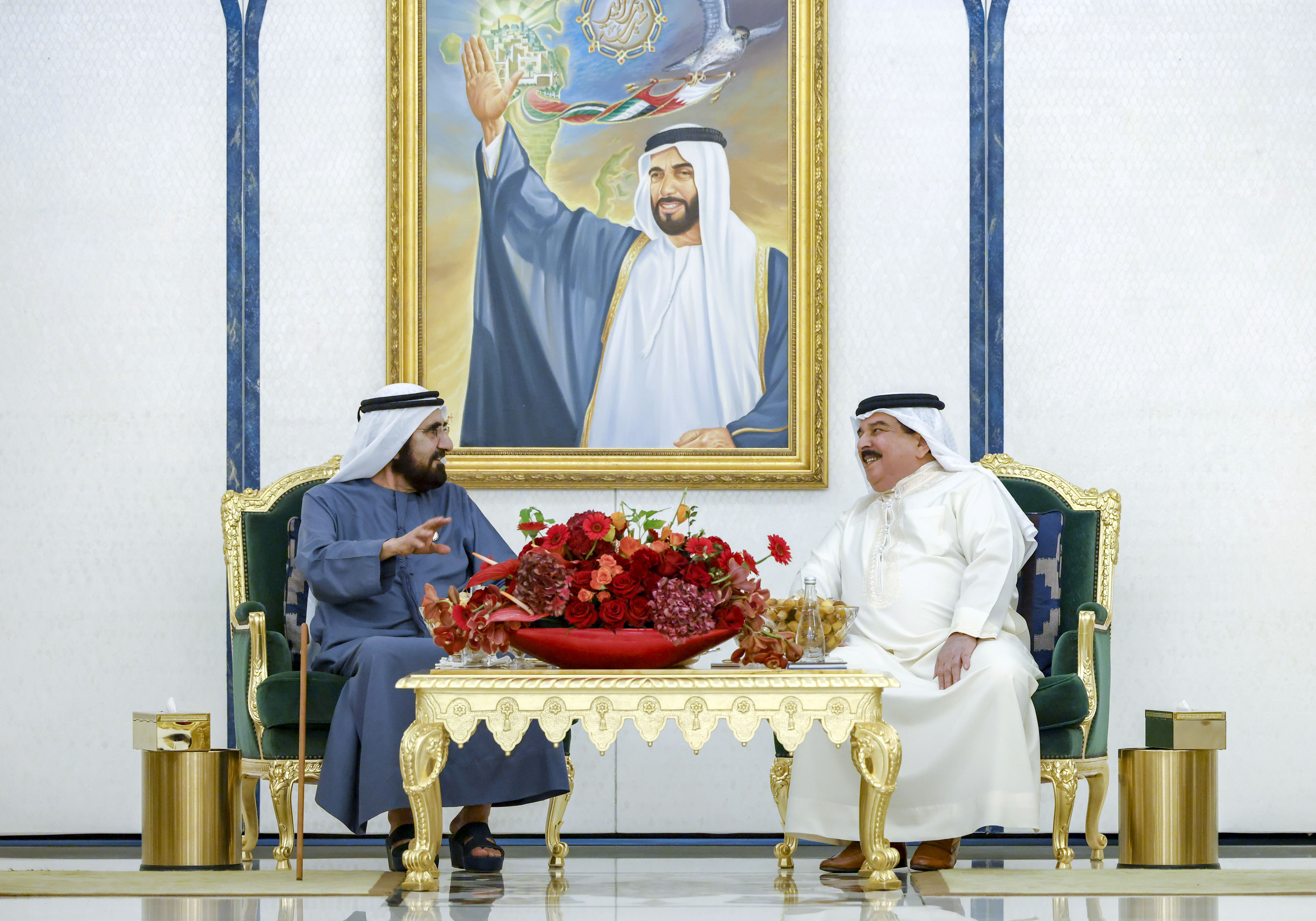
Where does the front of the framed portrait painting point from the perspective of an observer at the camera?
facing the viewer

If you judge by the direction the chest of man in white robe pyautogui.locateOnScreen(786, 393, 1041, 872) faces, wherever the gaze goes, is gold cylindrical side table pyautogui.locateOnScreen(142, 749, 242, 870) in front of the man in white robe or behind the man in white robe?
in front

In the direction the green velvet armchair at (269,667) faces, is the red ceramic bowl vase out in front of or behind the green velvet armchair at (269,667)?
in front

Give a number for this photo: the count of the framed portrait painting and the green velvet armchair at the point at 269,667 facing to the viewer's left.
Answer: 0

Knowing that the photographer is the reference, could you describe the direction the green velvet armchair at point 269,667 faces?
facing the viewer and to the right of the viewer

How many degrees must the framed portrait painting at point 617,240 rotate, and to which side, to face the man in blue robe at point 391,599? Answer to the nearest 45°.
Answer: approximately 45° to its right

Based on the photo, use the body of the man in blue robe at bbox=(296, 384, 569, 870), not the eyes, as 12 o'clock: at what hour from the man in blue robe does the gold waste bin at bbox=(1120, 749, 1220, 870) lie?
The gold waste bin is roughly at 11 o'clock from the man in blue robe.

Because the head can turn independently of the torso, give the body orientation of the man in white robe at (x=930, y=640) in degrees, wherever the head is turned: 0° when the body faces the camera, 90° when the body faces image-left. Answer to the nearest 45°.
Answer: approximately 45°

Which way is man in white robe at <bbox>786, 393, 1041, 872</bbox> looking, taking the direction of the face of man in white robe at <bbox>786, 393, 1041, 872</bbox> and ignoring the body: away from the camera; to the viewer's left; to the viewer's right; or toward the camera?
to the viewer's left

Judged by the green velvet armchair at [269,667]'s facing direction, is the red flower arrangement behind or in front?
in front

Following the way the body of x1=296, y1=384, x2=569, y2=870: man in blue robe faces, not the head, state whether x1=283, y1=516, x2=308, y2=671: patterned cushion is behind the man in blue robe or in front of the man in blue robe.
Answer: behind

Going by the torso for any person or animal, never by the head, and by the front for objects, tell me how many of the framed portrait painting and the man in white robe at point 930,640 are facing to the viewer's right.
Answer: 0

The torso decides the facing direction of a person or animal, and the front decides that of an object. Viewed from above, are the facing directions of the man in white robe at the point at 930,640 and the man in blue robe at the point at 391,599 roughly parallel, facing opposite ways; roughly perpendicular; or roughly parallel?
roughly perpendicular

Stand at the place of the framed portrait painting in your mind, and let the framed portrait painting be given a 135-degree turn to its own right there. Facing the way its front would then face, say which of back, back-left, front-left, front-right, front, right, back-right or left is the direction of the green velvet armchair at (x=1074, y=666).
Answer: back

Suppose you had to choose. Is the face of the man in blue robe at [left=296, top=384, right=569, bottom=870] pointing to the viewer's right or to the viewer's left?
to the viewer's right

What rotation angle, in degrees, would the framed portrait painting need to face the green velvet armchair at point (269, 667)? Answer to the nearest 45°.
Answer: approximately 45° to its right
